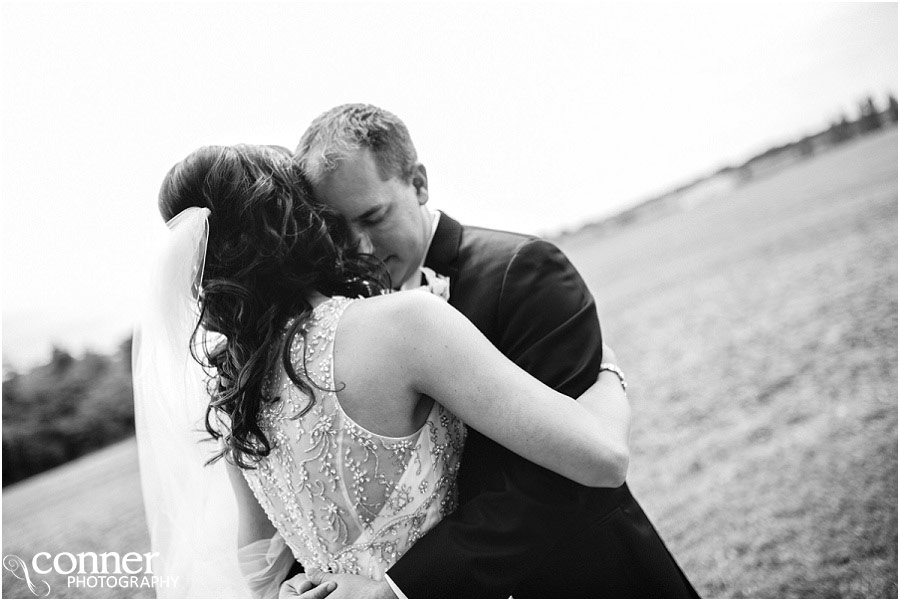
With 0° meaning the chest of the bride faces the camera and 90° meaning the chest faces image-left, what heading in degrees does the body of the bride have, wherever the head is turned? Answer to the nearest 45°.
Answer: approximately 225°

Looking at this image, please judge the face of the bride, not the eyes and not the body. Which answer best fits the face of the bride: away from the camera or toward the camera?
away from the camera

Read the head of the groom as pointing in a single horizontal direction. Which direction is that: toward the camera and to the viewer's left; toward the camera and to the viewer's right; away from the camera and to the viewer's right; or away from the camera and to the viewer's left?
toward the camera and to the viewer's left
